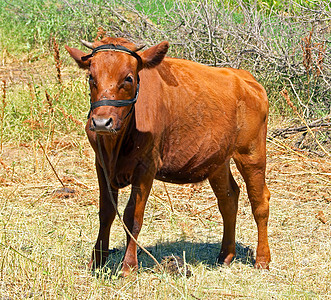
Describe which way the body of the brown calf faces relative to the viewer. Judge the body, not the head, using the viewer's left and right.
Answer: facing the viewer and to the left of the viewer
